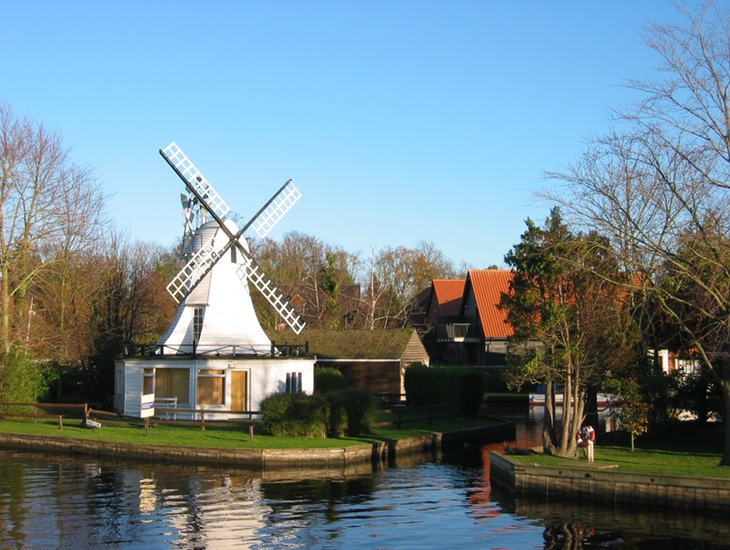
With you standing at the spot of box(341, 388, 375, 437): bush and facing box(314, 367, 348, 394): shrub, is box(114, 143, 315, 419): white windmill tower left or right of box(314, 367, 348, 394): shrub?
left

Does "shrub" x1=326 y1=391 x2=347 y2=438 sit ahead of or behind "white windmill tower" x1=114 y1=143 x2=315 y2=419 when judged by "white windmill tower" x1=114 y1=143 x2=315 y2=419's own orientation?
ahead

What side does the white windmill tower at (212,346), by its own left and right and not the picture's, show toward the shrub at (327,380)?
left

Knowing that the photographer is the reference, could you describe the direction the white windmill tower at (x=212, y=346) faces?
facing the viewer and to the right of the viewer

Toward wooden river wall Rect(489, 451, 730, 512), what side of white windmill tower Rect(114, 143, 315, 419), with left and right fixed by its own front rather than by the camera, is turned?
front

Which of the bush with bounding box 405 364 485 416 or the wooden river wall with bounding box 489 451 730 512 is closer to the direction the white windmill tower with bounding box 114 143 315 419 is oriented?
the wooden river wall

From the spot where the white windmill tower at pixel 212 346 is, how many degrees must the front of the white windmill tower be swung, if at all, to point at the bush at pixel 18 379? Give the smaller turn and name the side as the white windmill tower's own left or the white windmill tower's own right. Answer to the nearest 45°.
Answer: approximately 135° to the white windmill tower's own right

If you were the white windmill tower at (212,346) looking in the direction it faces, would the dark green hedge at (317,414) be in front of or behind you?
in front
